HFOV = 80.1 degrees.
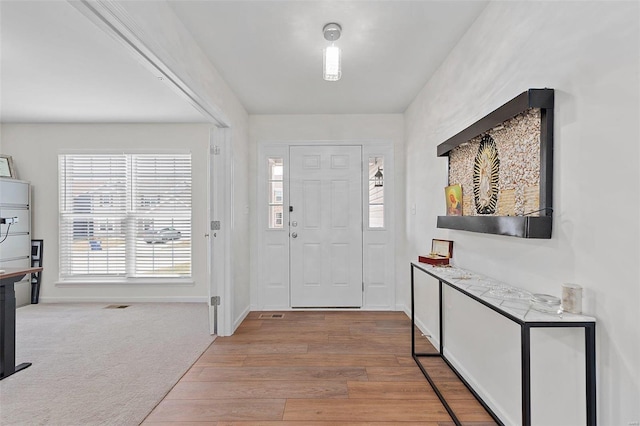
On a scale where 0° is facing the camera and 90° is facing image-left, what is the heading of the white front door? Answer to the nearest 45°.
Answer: approximately 0°

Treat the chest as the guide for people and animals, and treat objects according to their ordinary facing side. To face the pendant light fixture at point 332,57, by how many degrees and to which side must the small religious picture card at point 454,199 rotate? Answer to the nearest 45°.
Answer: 0° — it already faces it

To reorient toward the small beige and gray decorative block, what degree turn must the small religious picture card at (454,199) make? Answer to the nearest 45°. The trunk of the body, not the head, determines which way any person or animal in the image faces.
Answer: approximately 45° to its left

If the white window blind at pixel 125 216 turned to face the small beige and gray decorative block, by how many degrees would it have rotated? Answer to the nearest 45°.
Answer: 0° — it already faces it

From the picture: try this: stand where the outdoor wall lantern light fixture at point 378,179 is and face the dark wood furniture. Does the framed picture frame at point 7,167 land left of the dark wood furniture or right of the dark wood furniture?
right
